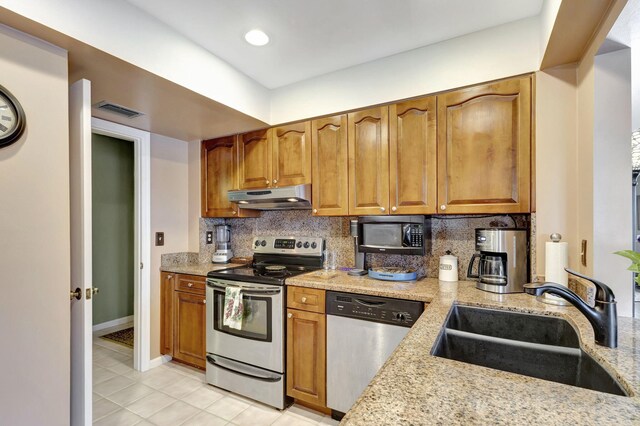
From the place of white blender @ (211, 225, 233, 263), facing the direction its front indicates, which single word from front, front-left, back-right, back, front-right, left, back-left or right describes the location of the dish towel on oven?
front-left

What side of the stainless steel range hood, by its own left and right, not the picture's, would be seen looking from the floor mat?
right

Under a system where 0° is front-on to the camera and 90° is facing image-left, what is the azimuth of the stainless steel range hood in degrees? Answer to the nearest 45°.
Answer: approximately 45°

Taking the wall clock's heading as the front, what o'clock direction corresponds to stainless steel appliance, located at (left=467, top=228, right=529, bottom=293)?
The stainless steel appliance is roughly at 10 o'clock from the wall clock.

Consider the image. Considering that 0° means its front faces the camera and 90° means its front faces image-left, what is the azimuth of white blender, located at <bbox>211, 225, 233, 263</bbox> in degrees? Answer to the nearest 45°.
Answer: approximately 45°

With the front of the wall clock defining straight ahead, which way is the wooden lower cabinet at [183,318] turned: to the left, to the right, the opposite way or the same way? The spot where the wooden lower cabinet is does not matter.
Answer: to the right

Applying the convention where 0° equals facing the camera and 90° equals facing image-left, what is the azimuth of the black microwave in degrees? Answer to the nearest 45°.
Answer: approximately 0°

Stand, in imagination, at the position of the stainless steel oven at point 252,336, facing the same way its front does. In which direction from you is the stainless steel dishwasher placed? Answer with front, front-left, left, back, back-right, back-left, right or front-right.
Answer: left

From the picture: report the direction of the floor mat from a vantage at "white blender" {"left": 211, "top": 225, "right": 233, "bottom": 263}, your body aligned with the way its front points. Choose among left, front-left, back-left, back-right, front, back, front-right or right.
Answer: right
